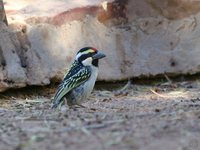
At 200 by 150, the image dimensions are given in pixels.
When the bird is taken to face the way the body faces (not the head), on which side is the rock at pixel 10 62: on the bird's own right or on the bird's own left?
on the bird's own left

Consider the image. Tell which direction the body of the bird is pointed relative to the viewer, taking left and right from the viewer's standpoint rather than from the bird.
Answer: facing to the right of the viewer

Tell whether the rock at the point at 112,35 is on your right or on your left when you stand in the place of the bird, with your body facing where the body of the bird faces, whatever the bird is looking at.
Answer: on your left
